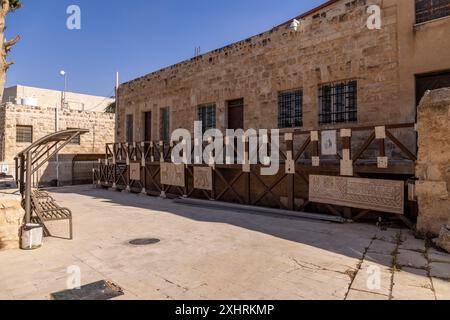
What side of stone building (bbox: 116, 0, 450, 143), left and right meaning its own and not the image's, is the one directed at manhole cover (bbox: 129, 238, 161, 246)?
front

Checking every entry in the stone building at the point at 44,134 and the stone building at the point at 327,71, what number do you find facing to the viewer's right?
0

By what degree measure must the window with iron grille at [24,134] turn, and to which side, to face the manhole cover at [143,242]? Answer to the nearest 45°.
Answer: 0° — it already faces it

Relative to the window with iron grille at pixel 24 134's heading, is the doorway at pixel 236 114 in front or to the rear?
in front

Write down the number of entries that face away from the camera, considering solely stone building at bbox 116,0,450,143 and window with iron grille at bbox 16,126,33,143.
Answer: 0

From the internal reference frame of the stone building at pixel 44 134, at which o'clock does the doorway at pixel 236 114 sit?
The doorway is roughly at 11 o'clock from the stone building.

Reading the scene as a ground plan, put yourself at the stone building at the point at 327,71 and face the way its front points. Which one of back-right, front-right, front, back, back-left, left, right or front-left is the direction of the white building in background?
right
